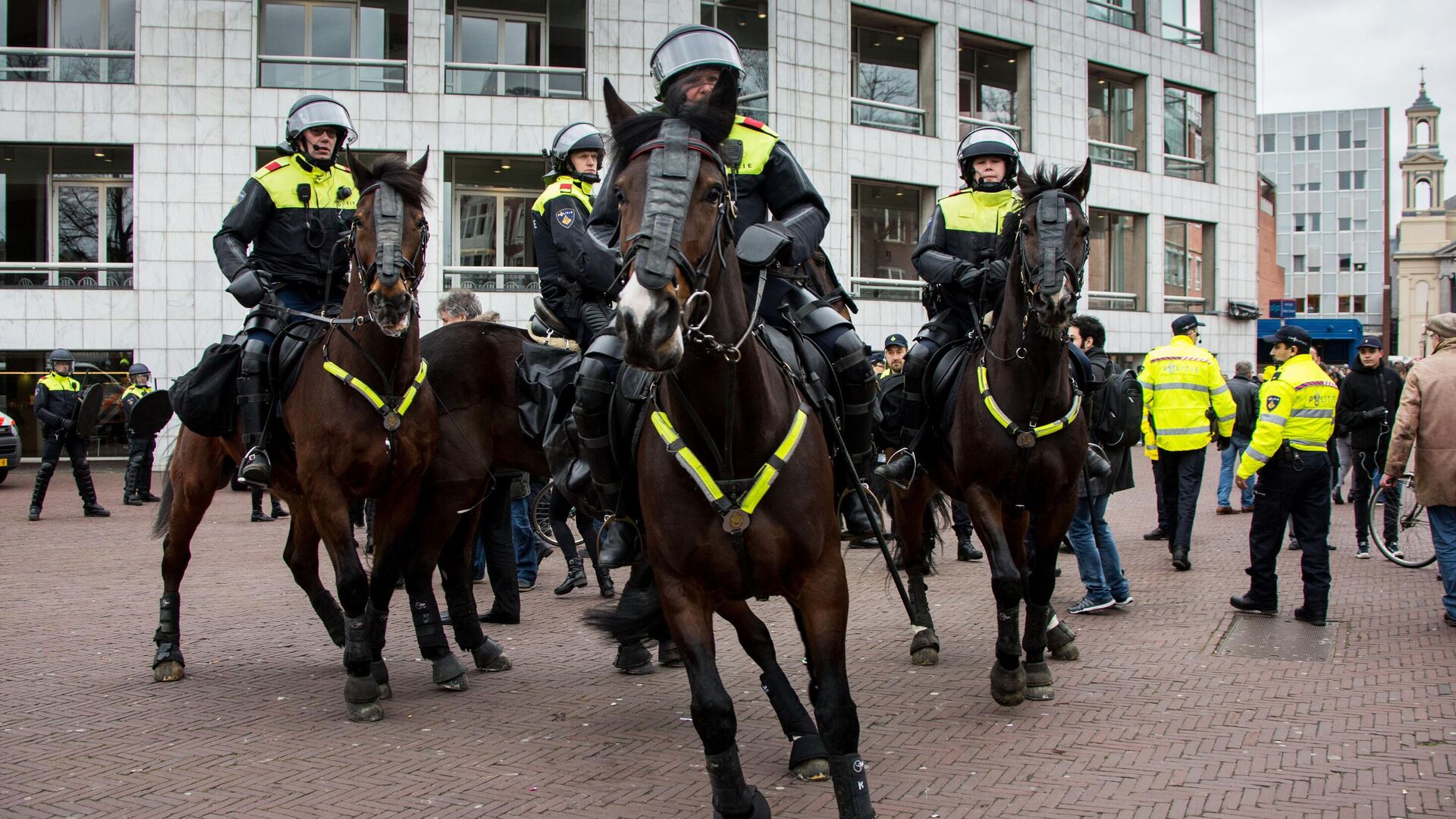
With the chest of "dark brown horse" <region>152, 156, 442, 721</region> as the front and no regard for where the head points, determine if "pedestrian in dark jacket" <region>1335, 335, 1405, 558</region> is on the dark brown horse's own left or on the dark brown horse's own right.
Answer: on the dark brown horse's own left

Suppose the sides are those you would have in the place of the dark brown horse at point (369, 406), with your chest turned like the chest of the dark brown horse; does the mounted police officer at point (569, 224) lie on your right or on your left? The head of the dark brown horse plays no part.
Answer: on your left

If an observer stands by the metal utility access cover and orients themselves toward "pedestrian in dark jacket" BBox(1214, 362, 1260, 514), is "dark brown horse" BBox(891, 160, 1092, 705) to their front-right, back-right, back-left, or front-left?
back-left

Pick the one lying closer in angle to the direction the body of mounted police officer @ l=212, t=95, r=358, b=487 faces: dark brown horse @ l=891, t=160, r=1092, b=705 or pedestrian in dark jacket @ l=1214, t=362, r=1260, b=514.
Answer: the dark brown horse

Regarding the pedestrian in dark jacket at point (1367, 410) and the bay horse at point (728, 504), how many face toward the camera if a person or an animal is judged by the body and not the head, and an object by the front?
2

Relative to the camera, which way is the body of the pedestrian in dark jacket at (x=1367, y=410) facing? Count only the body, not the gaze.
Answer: toward the camera

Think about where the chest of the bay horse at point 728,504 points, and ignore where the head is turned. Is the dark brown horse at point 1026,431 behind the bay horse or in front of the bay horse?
behind

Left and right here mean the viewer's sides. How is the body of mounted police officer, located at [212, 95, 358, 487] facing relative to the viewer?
facing the viewer and to the right of the viewer

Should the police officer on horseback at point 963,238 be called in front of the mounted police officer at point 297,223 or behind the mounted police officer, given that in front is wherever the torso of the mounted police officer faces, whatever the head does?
in front

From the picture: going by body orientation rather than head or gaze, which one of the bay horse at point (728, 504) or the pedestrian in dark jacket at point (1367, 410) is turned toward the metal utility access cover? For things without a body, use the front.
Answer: the pedestrian in dark jacket

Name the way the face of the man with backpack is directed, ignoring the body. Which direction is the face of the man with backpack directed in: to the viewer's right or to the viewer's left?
to the viewer's left
